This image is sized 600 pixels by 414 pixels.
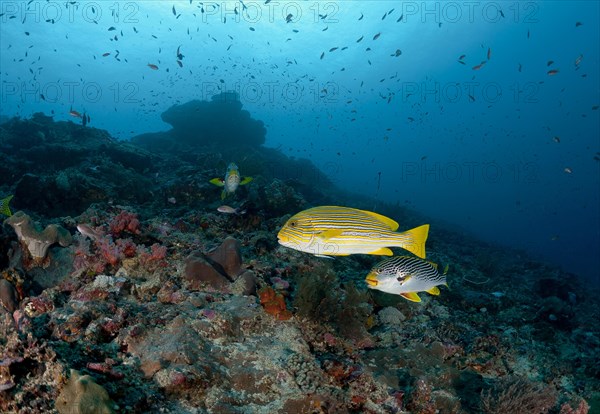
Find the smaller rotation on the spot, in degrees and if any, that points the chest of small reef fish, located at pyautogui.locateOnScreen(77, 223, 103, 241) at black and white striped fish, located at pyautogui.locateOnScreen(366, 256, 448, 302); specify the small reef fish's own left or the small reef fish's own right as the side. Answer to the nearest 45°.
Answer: approximately 135° to the small reef fish's own left

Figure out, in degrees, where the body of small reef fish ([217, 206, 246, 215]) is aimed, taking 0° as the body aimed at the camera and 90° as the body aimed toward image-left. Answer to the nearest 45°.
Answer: approximately 90°

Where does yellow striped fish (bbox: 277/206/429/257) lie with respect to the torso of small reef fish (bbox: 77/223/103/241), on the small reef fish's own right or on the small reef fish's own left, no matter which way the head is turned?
on the small reef fish's own left

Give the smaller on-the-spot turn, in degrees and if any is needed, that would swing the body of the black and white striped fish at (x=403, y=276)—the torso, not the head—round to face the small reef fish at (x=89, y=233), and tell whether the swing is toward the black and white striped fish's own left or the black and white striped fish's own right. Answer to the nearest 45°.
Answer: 0° — it already faces it

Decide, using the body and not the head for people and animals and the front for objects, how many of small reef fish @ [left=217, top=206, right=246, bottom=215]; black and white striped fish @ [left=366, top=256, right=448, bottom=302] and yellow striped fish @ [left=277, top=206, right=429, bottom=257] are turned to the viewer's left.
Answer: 3

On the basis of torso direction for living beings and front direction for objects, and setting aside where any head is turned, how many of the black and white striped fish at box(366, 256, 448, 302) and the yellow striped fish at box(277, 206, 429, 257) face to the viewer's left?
2

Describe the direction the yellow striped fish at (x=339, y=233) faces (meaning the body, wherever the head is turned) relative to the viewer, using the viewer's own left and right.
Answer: facing to the left of the viewer

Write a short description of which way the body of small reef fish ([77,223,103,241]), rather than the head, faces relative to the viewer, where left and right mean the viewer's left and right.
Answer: facing to the left of the viewer

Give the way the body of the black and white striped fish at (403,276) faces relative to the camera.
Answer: to the viewer's left

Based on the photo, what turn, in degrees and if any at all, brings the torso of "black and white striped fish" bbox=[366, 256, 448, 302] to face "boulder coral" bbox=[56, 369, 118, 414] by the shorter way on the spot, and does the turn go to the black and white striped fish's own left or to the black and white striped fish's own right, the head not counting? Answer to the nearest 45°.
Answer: approximately 45° to the black and white striped fish's own left

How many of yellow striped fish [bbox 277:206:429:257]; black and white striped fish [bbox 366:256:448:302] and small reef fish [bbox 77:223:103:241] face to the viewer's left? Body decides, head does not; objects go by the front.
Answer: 3
